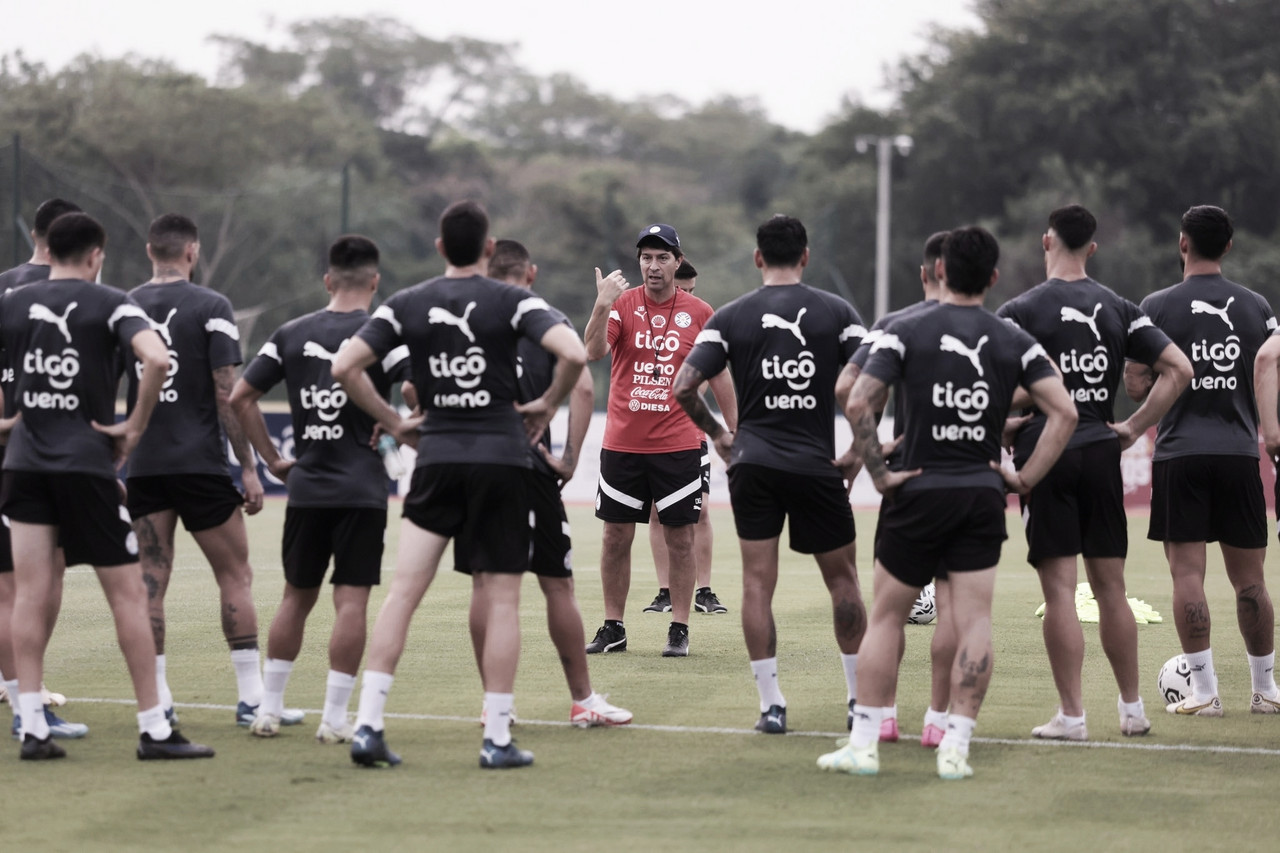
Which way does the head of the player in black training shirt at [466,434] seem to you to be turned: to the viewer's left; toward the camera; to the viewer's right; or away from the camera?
away from the camera

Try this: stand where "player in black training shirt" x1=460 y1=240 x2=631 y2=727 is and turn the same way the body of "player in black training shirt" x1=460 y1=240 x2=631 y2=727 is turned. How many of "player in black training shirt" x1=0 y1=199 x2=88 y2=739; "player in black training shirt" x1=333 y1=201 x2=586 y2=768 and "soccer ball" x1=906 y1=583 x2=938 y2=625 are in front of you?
1

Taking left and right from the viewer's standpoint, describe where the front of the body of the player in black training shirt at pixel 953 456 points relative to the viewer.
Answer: facing away from the viewer

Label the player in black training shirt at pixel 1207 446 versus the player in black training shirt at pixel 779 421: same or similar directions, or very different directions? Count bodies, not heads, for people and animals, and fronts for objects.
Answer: same or similar directions

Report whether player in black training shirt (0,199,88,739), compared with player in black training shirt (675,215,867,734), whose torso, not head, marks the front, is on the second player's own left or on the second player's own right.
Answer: on the second player's own left

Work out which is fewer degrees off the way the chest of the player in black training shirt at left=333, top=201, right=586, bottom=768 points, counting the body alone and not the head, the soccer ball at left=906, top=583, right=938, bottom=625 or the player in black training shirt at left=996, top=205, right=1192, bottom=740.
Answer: the soccer ball

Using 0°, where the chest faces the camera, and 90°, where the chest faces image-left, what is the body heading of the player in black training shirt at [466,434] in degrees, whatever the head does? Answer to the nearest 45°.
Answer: approximately 180°

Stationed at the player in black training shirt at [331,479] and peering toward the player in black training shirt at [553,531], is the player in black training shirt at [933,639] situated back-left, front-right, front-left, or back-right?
front-right

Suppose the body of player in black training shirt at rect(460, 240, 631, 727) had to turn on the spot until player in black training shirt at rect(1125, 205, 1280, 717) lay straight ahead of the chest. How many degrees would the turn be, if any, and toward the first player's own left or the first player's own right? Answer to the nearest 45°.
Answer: approximately 45° to the first player's own right

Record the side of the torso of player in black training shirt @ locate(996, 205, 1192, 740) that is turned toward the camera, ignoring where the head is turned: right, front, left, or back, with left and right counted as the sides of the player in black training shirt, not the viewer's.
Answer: back

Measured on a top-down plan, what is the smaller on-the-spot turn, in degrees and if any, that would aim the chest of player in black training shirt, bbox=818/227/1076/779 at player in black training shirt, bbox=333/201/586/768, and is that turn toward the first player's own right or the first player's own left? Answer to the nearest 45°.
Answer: approximately 90° to the first player's own left

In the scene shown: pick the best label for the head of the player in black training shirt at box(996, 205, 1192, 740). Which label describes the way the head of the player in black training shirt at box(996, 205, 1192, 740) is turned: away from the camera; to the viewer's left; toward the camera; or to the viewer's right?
away from the camera

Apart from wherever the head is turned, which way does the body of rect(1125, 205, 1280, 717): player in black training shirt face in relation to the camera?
away from the camera

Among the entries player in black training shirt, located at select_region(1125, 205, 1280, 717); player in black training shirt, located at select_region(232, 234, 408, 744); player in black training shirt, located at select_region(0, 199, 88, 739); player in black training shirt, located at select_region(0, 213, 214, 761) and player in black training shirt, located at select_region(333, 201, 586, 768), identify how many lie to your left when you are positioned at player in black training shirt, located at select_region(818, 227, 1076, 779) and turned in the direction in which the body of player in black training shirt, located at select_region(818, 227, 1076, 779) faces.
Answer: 4

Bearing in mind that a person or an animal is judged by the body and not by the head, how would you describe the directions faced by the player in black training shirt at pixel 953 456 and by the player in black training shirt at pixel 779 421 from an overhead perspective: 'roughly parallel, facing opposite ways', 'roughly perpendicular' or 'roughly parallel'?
roughly parallel

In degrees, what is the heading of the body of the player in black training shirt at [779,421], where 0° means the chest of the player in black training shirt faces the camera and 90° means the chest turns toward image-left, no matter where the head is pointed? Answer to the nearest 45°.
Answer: approximately 180°

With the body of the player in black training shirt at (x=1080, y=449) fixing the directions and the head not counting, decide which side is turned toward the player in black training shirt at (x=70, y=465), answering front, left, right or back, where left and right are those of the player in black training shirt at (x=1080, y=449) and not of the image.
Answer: left

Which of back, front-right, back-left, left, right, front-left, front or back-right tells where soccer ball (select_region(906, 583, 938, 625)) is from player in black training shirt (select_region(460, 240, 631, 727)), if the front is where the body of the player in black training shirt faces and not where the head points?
front

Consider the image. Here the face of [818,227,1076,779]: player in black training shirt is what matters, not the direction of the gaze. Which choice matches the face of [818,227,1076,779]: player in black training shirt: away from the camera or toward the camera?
away from the camera

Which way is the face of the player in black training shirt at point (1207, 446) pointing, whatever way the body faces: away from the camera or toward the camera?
away from the camera
